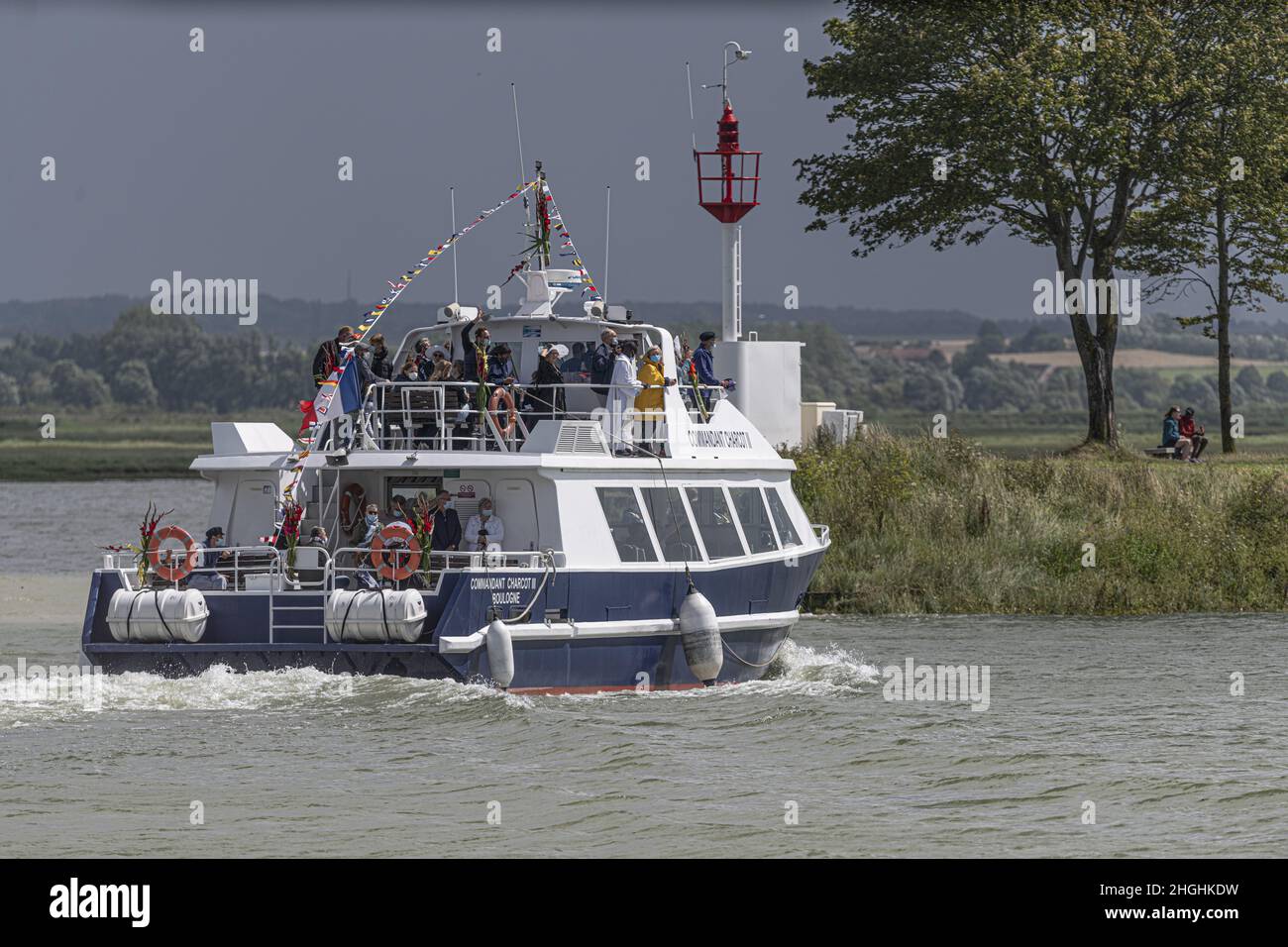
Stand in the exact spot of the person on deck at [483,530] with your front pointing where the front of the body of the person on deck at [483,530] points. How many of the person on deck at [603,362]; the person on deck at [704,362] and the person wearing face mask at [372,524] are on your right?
1

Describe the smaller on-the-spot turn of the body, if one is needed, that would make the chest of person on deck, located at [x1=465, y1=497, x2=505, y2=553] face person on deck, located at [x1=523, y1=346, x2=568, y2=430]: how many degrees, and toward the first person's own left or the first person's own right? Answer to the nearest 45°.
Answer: approximately 180°

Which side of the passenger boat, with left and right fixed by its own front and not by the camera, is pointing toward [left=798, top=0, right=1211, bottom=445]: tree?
front

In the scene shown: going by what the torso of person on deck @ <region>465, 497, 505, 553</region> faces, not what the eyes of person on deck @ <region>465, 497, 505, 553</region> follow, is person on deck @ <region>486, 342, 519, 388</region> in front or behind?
behind

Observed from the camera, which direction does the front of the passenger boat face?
facing away from the viewer and to the right of the viewer

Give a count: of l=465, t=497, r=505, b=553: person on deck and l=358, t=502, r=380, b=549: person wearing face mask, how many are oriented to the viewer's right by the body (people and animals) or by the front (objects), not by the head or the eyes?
0
